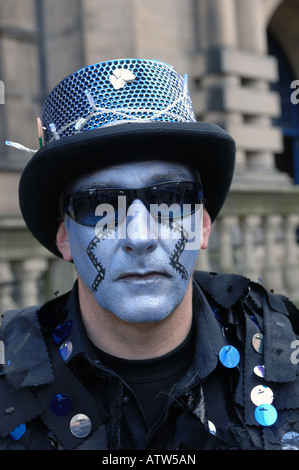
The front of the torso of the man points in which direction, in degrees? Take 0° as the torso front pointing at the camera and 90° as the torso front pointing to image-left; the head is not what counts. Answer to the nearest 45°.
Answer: approximately 0°
